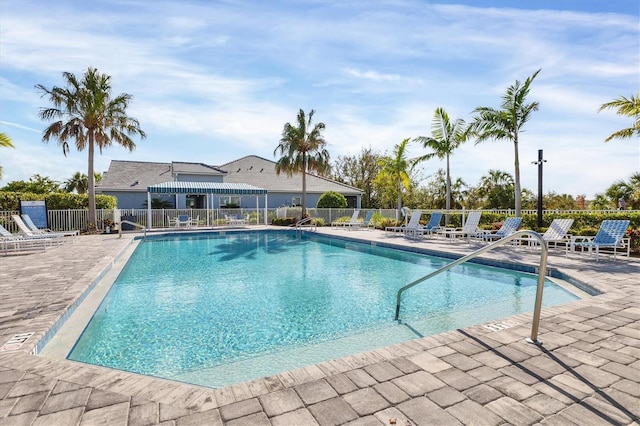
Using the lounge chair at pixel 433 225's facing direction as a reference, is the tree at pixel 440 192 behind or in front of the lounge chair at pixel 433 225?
behind

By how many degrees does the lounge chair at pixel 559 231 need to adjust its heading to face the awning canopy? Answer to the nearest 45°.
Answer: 0° — it already faces it

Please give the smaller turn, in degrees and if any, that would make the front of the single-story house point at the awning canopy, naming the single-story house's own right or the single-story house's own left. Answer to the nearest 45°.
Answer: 0° — it already faces it

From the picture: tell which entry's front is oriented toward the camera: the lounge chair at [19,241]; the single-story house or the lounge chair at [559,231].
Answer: the single-story house

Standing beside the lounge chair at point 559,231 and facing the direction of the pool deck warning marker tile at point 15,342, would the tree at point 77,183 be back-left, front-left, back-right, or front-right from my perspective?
front-right

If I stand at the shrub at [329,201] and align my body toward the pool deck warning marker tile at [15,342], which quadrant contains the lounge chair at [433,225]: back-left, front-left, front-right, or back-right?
front-left

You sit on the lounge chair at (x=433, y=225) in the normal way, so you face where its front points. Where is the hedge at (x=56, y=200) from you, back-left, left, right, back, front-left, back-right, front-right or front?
front-right

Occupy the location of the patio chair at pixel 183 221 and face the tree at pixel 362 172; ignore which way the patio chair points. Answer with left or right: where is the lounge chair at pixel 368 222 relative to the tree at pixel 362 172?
right

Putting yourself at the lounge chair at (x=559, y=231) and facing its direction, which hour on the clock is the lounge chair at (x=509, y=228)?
the lounge chair at (x=509, y=228) is roughly at 1 o'clock from the lounge chair at (x=559, y=231).

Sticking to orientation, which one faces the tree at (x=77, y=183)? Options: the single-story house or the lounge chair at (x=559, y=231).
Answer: the lounge chair

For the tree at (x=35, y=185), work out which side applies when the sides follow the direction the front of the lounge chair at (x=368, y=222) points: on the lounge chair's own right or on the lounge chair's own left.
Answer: on the lounge chair's own right

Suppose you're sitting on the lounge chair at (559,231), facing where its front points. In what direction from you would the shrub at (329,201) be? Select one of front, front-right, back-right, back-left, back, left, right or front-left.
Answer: front-right

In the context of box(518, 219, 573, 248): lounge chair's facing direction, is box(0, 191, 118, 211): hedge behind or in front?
in front

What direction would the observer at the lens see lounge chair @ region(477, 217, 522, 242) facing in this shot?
facing the viewer and to the left of the viewer

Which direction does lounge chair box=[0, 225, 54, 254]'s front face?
to the viewer's right

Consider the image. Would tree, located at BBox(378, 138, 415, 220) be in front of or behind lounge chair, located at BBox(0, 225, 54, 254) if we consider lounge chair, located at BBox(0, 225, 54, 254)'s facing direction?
in front

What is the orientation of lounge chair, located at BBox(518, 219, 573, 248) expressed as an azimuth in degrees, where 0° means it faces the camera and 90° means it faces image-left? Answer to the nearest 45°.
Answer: approximately 90°
